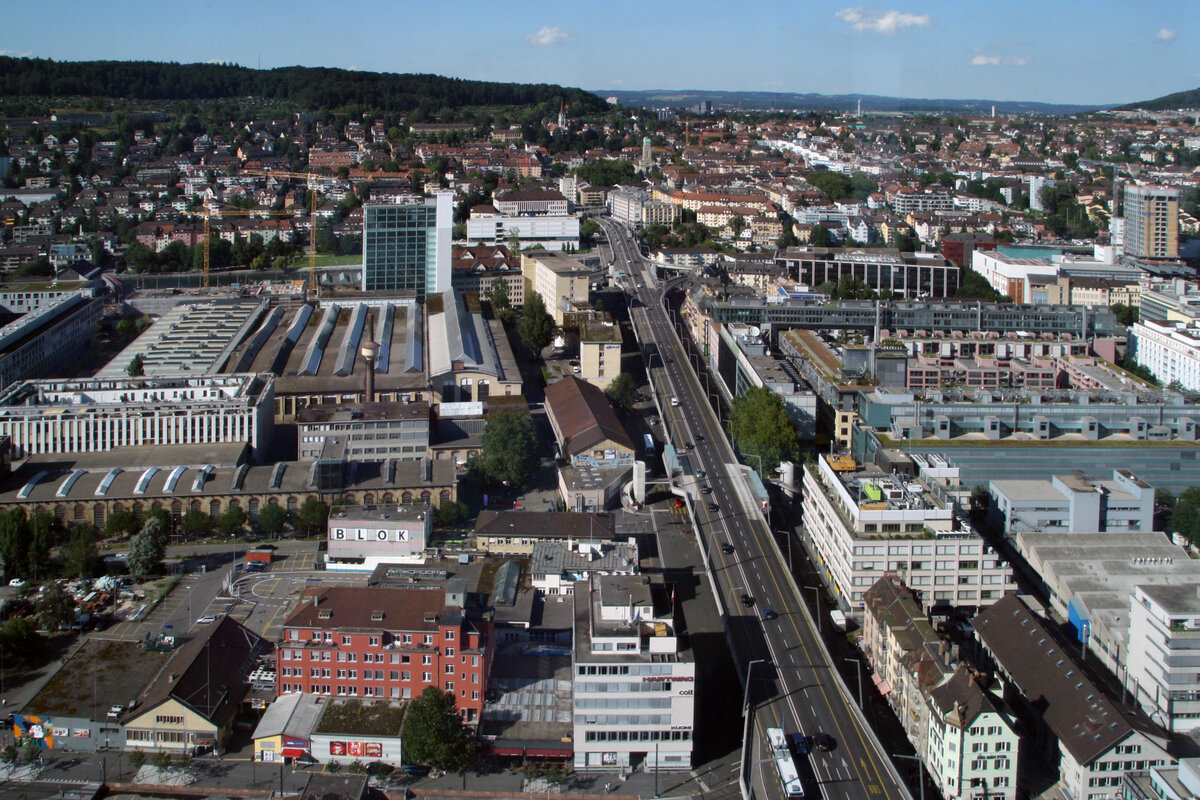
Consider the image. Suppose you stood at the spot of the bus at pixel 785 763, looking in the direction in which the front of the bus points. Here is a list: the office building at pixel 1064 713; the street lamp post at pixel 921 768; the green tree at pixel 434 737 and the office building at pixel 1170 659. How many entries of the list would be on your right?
1

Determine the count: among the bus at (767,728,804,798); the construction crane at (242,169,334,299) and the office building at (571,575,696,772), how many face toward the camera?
2

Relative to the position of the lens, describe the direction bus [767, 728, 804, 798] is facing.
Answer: facing the viewer

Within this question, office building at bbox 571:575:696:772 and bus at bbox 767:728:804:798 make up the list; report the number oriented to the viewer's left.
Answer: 0

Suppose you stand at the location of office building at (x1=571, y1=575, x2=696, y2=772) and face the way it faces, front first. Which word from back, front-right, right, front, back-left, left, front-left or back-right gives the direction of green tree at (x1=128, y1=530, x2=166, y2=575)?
back-right

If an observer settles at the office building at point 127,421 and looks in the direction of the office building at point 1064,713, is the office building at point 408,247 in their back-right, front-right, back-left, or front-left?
back-left

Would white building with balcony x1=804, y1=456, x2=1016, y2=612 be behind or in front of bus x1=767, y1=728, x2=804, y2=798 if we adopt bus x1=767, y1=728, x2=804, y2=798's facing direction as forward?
behind
